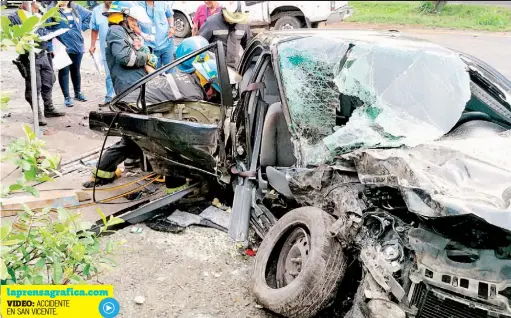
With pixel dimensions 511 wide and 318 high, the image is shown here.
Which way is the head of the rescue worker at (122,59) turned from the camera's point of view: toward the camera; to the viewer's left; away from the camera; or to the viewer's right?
to the viewer's right

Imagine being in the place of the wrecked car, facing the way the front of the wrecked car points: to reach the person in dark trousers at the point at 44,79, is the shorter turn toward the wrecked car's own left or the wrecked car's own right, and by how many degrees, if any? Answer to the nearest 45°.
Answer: approximately 180°

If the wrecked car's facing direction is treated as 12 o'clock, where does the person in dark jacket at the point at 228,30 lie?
The person in dark jacket is roughly at 7 o'clock from the wrecked car.

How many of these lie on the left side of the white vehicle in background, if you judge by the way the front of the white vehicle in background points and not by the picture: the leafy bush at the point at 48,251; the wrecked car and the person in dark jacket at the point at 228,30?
3

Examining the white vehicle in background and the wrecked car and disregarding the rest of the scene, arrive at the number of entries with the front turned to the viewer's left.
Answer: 1

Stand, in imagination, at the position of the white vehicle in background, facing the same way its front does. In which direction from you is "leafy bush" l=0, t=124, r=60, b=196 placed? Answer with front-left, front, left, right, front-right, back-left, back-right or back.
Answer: left

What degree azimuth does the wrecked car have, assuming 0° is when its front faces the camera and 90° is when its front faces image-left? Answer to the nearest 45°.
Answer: approximately 315°

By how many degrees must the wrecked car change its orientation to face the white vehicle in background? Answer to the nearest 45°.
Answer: approximately 135° to its left

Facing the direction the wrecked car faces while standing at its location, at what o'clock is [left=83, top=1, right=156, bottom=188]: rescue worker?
The rescue worker is roughly at 6 o'clock from the wrecked car.

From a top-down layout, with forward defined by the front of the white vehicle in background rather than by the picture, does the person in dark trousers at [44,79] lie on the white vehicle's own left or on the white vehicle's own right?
on the white vehicle's own left

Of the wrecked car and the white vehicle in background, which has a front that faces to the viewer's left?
the white vehicle in background

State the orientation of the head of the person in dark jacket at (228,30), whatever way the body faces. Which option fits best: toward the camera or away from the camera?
toward the camera

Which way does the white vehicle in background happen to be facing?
to the viewer's left

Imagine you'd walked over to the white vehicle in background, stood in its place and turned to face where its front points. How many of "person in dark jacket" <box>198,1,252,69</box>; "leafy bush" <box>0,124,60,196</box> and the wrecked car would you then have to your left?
3

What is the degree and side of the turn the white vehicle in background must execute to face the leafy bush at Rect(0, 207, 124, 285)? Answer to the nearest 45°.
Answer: approximately 90° to its left

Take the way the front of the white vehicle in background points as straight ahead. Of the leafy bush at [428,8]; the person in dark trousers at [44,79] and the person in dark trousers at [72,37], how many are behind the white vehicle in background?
1

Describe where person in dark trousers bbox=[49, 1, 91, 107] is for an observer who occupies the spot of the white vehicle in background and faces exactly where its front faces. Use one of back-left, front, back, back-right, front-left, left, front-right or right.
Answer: front-left
